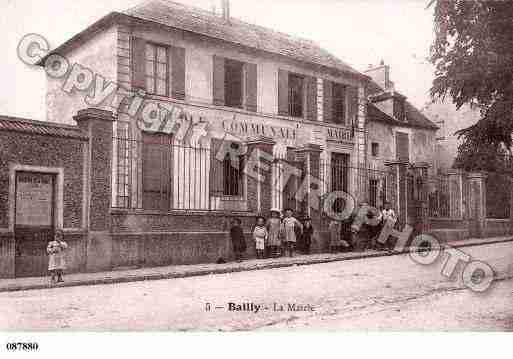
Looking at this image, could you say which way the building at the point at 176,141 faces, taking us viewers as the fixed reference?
facing the viewer and to the right of the viewer

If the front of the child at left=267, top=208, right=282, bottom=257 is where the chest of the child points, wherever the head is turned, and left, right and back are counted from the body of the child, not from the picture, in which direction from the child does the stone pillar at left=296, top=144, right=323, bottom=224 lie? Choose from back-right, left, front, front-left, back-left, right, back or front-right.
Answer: back-left

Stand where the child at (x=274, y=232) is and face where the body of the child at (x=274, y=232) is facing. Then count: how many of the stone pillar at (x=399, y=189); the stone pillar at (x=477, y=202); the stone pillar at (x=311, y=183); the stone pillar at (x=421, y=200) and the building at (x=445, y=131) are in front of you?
0

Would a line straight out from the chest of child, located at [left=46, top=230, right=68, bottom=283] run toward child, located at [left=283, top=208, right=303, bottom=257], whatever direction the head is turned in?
no

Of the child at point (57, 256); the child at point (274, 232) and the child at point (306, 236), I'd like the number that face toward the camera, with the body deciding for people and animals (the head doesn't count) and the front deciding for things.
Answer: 3

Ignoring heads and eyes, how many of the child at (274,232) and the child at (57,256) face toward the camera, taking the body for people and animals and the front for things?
2

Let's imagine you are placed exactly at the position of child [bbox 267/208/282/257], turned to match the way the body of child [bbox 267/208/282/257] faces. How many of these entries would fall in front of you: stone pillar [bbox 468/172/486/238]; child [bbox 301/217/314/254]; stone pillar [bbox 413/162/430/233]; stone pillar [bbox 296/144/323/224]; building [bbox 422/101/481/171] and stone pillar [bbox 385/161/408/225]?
0

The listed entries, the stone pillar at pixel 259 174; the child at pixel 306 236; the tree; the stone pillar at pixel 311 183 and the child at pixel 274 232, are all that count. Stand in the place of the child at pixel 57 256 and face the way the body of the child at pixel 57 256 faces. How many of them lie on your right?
0

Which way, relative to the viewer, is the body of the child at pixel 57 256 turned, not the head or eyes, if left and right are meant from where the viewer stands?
facing the viewer

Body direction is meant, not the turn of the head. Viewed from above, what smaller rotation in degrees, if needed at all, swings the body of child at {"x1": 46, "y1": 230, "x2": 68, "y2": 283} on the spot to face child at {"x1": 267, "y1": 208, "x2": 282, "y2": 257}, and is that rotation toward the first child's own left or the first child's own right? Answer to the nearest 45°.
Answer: approximately 135° to the first child's own left

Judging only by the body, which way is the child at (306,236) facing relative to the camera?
toward the camera

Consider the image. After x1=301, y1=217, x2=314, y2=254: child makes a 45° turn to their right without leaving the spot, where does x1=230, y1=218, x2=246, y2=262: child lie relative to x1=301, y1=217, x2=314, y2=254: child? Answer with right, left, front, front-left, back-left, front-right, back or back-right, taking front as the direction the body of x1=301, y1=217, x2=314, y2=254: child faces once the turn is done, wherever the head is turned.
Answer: front

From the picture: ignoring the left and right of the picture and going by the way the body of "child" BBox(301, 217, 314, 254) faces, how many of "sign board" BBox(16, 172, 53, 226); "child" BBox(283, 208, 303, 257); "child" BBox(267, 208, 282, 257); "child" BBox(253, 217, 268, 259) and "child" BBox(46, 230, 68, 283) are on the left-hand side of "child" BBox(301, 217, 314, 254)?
0

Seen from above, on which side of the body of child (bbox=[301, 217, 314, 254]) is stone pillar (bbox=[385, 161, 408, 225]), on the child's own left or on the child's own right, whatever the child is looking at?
on the child's own left

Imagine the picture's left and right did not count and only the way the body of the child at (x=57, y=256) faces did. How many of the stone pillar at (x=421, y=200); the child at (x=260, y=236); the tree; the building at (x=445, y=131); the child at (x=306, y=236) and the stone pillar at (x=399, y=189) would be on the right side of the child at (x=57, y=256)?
0
